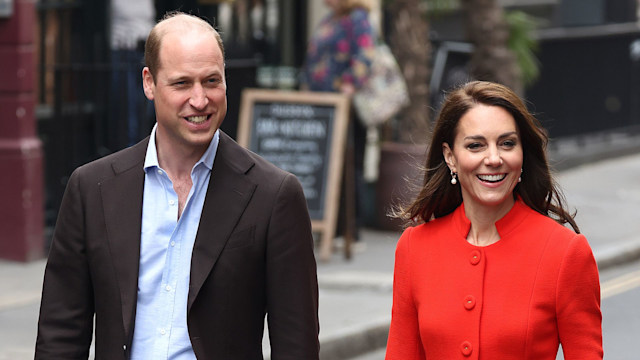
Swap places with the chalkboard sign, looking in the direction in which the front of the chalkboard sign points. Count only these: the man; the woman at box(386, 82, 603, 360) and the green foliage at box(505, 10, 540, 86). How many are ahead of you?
2

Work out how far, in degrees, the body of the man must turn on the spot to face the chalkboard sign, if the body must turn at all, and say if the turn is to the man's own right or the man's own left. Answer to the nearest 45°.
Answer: approximately 180°

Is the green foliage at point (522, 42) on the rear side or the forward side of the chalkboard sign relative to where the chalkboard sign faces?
on the rear side

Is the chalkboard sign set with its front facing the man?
yes

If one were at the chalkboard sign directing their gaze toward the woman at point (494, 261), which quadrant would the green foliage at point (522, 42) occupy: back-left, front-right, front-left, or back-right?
back-left

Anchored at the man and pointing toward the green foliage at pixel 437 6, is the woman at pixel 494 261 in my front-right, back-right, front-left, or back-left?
front-right

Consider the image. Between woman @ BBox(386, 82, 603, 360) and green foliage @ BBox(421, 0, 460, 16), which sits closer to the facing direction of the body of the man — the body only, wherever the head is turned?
the woman

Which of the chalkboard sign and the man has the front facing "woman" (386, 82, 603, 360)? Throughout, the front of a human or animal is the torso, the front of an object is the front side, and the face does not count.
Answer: the chalkboard sign

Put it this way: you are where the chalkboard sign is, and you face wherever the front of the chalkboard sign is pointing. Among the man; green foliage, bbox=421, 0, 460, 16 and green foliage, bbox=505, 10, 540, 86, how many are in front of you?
1

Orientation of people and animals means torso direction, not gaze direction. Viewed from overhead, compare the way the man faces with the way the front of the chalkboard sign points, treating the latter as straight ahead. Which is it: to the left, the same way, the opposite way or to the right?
the same way

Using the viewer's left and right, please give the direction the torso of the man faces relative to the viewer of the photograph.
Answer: facing the viewer

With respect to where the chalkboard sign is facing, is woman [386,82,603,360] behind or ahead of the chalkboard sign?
ahead

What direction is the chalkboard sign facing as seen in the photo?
toward the camera
